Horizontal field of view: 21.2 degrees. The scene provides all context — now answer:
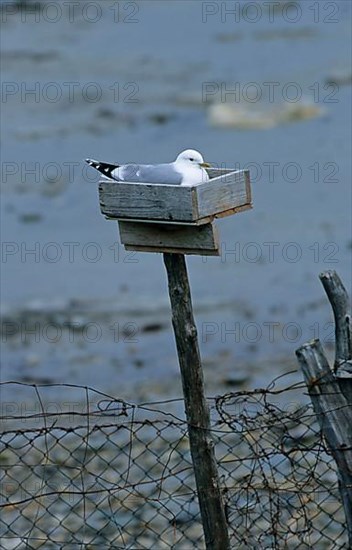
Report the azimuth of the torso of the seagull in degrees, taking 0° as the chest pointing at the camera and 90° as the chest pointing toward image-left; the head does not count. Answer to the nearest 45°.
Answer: approximately 270°
